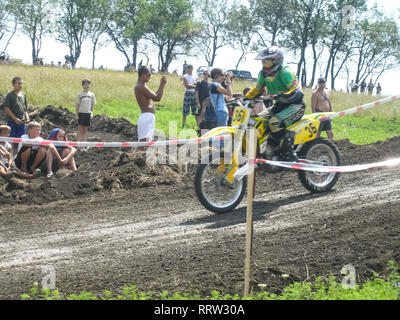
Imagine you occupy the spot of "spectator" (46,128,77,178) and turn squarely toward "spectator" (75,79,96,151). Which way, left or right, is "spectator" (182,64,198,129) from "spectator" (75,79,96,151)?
right

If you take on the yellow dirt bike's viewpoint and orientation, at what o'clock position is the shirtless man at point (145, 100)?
The shirtless man is roughly at 3 o'clock from the yellow dirt bike.

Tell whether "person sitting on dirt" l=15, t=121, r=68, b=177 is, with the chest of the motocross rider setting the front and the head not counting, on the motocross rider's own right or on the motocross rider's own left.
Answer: on the motocross rider's own right

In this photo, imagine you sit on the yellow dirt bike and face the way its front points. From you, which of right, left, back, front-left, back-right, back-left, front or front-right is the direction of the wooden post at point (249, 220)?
front-left

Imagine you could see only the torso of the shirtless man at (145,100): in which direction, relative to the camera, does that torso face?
to the viewer's right

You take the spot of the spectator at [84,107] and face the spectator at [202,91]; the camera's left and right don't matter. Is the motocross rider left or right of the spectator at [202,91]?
right

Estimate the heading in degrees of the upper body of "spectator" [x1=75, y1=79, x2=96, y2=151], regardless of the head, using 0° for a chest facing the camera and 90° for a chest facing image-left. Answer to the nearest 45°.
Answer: approximately 0°

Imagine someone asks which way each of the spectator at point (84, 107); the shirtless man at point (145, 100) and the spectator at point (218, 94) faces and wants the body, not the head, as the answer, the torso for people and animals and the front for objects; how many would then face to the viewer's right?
2

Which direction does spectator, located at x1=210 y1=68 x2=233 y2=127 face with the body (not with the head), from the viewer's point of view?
to the viewer's right

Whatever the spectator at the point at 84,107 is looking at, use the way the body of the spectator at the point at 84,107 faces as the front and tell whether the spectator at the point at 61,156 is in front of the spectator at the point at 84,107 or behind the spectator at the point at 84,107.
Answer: in front

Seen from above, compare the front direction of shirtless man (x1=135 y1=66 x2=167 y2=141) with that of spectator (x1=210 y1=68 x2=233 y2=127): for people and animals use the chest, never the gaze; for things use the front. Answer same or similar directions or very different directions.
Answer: same or similar directions

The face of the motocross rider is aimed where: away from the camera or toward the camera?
toward the camera

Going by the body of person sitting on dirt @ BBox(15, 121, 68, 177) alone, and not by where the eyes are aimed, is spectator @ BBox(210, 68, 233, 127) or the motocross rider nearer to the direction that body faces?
the motocross rider
